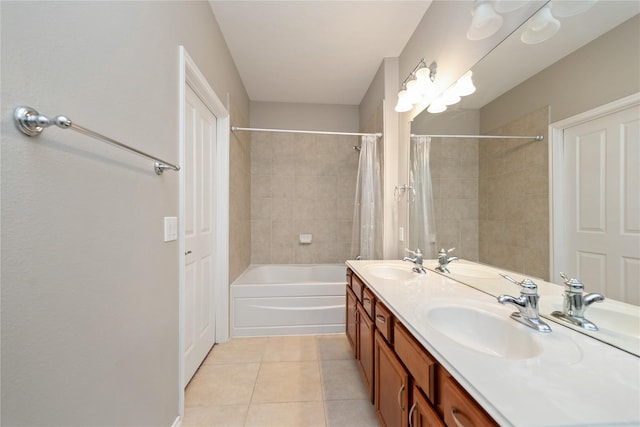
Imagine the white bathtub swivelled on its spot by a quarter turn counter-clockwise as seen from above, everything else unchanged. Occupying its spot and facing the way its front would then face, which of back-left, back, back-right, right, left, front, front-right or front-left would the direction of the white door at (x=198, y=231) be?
back-right

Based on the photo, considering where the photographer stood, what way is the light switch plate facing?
facing the viewer and to the right of the viewer

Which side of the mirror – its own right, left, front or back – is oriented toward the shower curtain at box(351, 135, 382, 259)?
right

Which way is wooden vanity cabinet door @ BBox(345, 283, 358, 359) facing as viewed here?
to the viewer's left

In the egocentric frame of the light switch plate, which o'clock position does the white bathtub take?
The white bathtub is roughly at 9 o'clock from the light switch plate.

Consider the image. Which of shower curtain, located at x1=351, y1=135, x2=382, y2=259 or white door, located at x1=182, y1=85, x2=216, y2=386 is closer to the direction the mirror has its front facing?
the white door

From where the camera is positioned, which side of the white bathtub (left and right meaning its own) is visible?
front

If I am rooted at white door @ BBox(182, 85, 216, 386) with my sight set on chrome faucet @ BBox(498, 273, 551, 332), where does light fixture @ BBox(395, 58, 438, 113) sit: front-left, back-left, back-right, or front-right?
front-left

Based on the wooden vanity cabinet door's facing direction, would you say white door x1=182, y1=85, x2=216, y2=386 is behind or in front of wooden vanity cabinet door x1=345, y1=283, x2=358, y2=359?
in front

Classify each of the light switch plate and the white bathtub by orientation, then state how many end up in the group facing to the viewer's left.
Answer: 0

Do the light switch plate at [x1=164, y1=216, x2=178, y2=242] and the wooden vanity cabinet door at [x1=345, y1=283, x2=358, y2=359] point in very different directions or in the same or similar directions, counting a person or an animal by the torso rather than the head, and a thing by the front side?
very different directions

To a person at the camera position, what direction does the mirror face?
facing the viewer and to the left of the viewer

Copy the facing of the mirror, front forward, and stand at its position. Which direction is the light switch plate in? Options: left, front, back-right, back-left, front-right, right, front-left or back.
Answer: front
